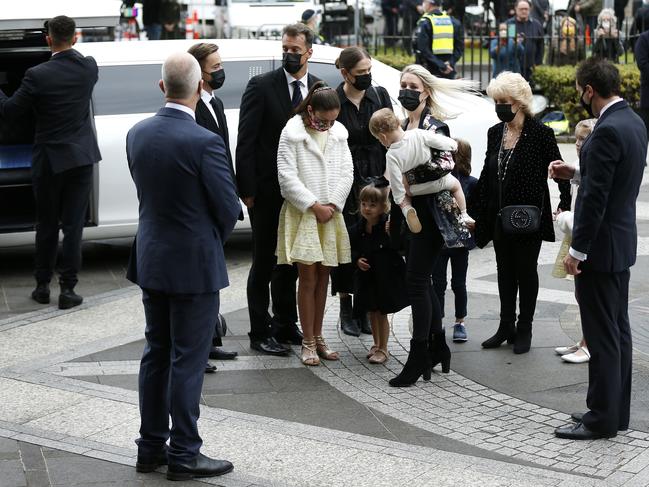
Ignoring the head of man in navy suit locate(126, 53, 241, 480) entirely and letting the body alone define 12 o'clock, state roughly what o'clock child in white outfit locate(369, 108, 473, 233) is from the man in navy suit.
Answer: The child in white outfit is roughly at 12 o'clock from the man in navy suit.

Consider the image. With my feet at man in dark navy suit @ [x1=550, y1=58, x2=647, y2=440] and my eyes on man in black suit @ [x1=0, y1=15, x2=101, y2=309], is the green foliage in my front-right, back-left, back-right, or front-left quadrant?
front-right

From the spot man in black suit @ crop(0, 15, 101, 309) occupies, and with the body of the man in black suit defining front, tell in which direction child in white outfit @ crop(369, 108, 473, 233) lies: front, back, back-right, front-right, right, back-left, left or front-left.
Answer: back-right

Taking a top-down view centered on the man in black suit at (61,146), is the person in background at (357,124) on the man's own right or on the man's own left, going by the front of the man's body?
on the man's own right

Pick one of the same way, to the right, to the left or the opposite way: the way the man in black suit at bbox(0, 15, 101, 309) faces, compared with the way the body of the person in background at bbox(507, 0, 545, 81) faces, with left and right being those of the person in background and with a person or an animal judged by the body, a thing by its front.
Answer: the opposite way

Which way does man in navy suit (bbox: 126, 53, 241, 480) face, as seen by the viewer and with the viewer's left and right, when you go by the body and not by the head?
facing away from the viewer and to the right of the viewer

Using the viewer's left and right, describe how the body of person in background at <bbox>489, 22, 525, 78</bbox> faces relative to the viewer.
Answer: facing the viewer

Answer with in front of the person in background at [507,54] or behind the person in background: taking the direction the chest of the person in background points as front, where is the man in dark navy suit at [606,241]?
in front

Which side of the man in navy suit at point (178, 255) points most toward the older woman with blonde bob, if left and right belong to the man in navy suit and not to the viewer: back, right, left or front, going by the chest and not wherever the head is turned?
front

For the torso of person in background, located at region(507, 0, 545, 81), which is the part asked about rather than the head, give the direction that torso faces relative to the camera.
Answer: toward the camera

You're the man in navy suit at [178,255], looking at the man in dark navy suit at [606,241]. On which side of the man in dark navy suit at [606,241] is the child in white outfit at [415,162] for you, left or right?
left

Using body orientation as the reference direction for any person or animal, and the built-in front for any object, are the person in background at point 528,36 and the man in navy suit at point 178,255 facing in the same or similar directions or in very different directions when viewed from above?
very different directions

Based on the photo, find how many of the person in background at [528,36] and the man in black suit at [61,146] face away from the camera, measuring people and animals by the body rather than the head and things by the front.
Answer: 1

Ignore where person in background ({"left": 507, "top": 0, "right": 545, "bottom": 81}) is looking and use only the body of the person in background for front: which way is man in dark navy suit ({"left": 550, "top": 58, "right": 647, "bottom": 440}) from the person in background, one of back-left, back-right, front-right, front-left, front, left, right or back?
front

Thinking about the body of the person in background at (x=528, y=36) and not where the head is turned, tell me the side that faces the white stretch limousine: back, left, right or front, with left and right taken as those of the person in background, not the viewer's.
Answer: front

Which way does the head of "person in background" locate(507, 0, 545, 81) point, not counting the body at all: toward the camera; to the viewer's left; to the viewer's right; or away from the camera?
toward the camera
